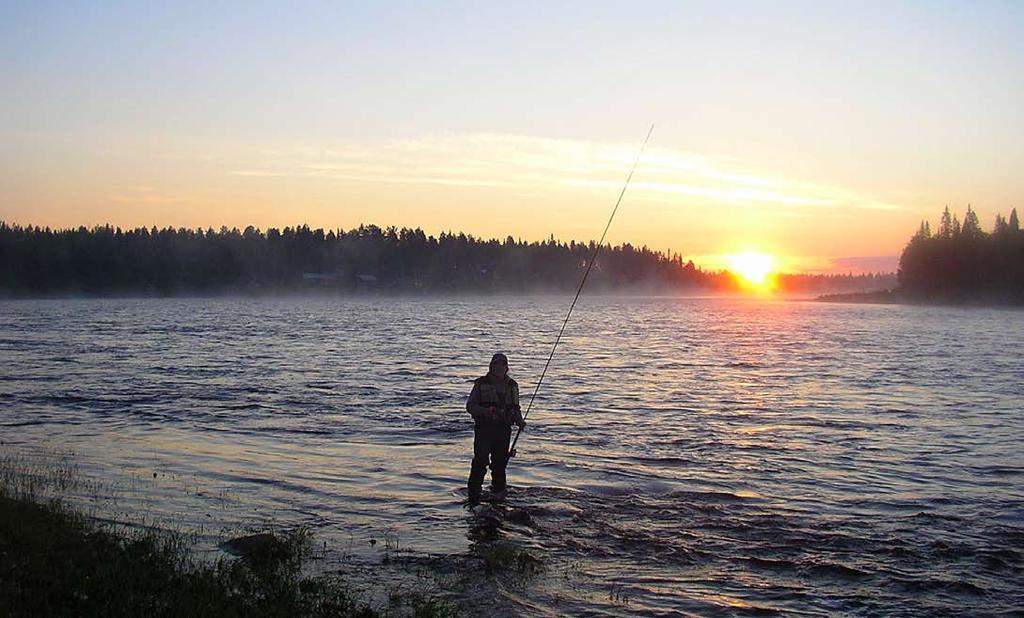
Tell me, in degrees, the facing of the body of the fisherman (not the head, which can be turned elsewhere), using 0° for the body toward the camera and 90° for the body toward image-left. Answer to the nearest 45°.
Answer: approximately 0°

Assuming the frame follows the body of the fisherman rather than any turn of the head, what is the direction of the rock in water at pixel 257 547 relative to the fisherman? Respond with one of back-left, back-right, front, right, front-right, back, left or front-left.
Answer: front-right
